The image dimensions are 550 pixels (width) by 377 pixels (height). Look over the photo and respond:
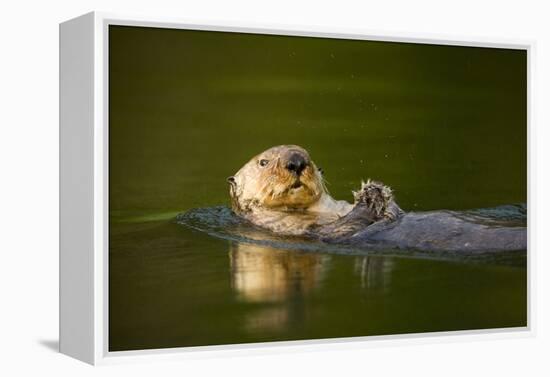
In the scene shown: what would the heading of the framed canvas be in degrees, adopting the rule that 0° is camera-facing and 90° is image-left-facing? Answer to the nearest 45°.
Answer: approximately 315°
